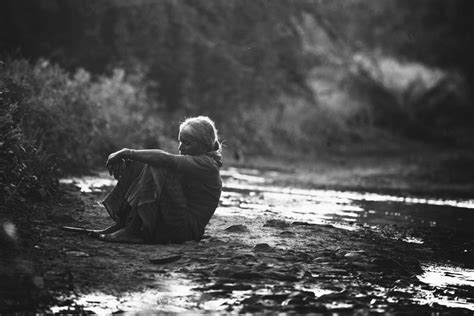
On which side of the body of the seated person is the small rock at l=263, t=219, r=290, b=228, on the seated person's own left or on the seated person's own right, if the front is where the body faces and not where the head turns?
on the seated person's own right

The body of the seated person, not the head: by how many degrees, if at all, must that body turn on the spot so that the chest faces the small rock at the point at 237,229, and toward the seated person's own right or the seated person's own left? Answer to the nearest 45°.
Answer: approximately 135° to the seated person's own right

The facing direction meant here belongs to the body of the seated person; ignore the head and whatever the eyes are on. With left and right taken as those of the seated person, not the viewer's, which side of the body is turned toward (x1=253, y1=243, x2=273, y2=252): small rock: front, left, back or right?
back

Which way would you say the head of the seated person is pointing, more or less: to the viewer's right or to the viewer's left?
to the viewer's left

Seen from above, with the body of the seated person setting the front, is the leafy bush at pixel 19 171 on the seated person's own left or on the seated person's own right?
on the seated person's own right

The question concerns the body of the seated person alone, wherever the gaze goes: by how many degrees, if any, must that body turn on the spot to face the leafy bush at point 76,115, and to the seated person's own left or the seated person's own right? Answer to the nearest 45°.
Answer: approximately 90° to the seated person's own right

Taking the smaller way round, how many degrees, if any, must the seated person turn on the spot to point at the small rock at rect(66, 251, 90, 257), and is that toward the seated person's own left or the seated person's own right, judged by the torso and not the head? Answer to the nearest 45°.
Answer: approximately 45° to the seated person's own left

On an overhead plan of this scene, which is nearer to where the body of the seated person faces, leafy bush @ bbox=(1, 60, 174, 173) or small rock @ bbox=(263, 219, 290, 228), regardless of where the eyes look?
the leafy bush

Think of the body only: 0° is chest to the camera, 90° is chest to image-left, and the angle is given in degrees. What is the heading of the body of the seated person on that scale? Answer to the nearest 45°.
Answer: approximately 90°

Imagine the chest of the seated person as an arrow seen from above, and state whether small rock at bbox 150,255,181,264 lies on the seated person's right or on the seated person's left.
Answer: on the seated person's left

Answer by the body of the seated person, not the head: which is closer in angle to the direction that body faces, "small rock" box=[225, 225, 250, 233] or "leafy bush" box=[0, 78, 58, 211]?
the leafy bush
